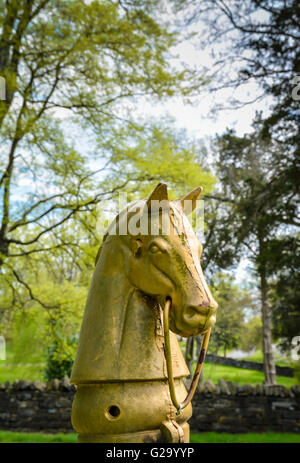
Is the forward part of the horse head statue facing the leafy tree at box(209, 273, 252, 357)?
no

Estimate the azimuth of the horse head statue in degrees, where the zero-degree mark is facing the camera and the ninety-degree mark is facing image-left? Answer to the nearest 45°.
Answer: approximately 315°

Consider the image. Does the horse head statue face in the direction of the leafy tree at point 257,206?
no

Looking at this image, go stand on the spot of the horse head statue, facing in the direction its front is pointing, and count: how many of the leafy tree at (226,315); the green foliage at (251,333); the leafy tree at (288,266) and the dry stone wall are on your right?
0

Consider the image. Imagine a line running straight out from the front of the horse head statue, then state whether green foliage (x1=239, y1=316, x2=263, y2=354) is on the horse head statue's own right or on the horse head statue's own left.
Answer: on the horse head statue's own left

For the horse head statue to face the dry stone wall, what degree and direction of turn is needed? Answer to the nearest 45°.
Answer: approximately 135° to its left

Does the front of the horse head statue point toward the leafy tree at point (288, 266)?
no
